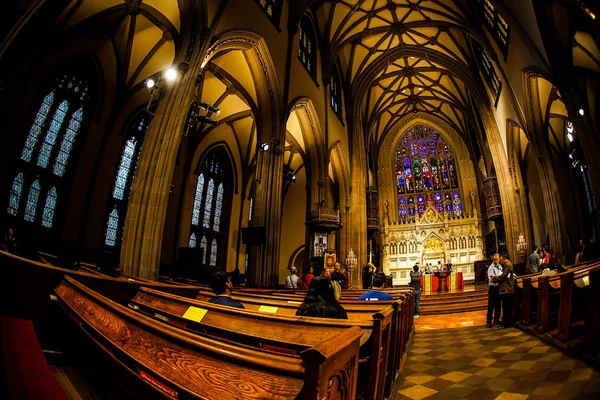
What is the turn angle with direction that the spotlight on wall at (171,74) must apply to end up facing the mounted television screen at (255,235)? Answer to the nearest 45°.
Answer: approximately 135° to its left

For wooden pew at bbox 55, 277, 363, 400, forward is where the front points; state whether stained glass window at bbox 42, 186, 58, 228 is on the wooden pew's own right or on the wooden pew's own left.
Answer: on the wooden pew's own left

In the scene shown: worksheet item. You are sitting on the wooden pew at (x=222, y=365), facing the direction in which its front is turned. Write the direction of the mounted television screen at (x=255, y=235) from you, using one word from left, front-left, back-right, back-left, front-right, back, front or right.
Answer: front-left

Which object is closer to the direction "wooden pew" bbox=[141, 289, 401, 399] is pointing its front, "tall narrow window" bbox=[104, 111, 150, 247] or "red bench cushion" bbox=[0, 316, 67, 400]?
the tall narrow window

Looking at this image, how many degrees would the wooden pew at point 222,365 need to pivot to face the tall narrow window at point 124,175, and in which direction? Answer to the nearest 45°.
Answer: approximately 45° to its left

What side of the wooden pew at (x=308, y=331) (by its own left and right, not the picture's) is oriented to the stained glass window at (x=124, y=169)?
left

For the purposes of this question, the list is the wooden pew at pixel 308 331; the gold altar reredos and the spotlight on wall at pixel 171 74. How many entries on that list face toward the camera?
2

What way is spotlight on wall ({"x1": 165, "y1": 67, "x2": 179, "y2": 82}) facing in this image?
toward the camera

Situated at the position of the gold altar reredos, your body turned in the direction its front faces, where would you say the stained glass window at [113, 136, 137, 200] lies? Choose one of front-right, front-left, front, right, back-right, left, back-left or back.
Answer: front-right

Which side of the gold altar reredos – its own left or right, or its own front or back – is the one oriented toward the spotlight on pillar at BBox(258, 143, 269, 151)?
front

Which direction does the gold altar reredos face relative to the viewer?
toward the camera

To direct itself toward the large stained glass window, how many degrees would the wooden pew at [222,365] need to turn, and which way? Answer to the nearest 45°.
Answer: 0° — it already faces it

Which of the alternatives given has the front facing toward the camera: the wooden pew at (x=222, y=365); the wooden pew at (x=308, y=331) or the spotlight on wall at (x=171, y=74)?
the spotlight on wall

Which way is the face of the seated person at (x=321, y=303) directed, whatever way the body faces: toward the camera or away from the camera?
away from the camera

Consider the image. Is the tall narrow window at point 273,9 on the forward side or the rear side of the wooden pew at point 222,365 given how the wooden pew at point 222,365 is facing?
on the forward side

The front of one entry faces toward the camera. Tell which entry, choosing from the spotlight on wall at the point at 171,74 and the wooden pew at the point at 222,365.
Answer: the spotlight on wall

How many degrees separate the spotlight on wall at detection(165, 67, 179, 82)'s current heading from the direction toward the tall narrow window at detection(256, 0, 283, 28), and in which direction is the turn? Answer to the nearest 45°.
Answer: approximately 135° to its left
